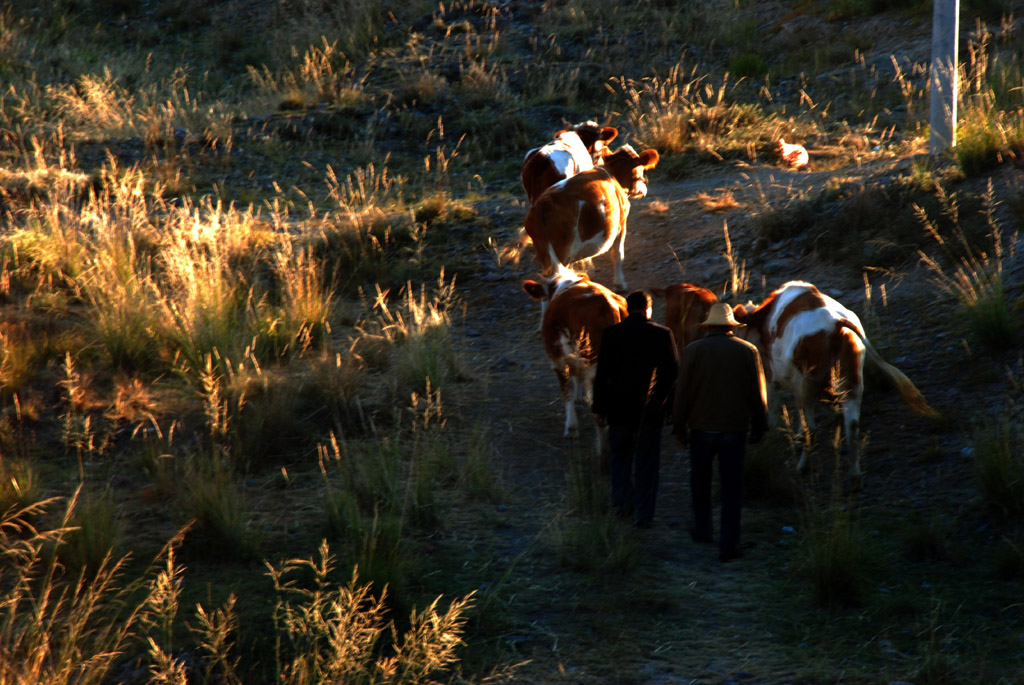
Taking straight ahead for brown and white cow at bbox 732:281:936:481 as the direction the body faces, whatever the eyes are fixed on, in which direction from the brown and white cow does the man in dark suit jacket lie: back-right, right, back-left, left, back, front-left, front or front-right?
left

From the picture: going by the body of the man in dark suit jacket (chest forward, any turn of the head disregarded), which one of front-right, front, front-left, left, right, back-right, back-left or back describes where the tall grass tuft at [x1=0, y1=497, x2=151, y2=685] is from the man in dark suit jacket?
back-left

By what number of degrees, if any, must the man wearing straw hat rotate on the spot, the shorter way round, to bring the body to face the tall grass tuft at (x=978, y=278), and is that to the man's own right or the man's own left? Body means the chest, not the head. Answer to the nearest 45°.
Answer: approximately 45° to the man's own right

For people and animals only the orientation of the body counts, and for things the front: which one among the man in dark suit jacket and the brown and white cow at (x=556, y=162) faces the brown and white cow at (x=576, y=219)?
the man in dark suit jacket

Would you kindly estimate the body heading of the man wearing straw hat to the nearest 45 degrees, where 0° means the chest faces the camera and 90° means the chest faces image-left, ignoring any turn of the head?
approximately 180°

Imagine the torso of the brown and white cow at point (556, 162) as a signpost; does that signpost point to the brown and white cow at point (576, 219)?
no

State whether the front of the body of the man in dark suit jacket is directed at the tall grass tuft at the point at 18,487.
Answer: no

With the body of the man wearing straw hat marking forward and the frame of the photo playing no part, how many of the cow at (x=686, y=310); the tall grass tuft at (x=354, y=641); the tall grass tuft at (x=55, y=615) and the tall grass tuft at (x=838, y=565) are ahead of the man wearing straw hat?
1

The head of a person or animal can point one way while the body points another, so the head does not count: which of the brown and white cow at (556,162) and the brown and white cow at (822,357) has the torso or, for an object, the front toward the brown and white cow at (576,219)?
the brown and white cow at (822,357)

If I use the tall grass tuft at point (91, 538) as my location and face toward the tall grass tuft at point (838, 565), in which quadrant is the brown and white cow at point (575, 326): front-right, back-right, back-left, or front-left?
front-left

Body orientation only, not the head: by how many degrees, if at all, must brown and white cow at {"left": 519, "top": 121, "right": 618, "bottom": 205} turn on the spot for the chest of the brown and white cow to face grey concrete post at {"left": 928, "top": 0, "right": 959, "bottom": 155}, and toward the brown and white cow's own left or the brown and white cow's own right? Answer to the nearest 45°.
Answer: approximately 45° to the brown and white cow's own right

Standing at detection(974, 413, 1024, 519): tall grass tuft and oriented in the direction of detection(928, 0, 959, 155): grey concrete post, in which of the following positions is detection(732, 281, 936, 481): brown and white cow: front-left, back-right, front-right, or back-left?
front-left

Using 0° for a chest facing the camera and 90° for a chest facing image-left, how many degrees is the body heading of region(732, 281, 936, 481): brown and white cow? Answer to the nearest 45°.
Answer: approximately 135°

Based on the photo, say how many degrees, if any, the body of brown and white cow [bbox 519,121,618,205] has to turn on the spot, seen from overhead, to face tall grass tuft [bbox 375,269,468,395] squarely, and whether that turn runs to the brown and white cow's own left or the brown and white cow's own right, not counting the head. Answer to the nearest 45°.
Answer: approximately 135° to the brown and white cow's own right

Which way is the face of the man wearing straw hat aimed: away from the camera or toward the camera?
away from the camera

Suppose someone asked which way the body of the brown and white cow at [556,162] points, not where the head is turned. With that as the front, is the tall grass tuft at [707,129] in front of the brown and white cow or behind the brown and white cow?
in front

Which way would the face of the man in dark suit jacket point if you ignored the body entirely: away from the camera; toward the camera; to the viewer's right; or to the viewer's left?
away from the camera

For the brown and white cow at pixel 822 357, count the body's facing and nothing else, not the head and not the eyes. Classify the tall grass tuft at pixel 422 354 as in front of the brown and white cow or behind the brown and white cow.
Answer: in front

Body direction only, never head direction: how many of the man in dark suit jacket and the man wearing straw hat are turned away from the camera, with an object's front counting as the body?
2

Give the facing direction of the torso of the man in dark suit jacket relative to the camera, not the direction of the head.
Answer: away from the camera

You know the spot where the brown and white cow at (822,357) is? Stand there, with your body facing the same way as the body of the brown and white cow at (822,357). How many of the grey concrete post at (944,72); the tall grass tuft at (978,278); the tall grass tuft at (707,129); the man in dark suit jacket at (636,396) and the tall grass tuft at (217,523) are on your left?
2

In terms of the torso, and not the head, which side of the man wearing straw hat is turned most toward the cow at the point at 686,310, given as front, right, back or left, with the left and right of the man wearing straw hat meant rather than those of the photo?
front
